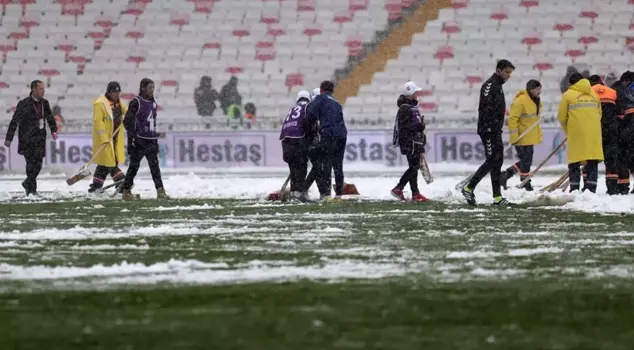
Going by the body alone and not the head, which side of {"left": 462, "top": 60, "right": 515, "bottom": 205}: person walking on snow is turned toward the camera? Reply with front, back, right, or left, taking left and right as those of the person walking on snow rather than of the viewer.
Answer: right

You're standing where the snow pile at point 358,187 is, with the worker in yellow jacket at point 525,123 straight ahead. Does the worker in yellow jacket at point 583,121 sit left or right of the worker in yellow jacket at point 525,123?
right

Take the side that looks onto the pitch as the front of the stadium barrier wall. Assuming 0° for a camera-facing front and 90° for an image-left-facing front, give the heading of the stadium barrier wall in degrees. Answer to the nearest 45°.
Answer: approximately 0°

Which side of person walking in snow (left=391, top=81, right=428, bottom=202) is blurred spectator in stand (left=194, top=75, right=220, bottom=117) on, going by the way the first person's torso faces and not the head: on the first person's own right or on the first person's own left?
on the first person's own left
